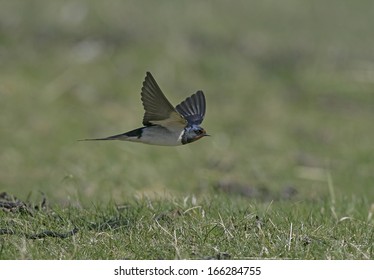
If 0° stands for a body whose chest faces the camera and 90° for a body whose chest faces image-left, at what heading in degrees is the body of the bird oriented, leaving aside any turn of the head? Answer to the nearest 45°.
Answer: approximately 270°
